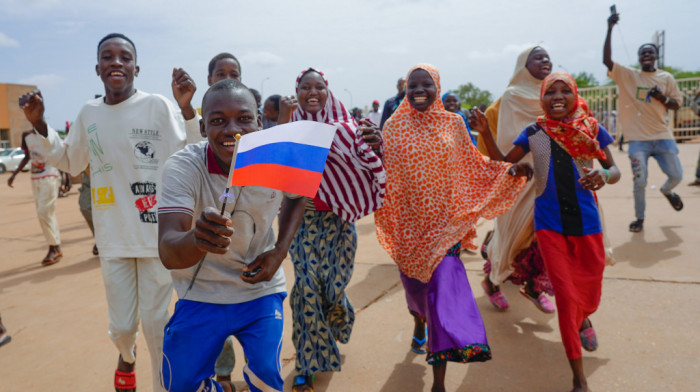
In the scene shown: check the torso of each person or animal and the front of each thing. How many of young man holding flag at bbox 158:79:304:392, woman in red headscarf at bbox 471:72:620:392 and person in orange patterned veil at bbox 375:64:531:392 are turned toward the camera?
3

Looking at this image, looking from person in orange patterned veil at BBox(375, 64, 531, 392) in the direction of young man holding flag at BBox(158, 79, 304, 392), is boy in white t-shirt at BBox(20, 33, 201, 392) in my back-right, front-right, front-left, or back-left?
front-right

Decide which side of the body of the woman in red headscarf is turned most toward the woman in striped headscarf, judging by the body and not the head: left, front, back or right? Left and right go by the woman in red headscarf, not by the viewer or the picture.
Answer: right

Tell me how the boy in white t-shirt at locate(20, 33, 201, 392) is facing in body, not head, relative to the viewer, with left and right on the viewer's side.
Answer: facing the viewer

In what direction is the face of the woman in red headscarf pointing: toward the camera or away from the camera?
toward the camera

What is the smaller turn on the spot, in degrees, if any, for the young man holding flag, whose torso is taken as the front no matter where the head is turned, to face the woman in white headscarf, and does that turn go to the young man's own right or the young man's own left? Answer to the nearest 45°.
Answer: approximately 135° to the young man's own left

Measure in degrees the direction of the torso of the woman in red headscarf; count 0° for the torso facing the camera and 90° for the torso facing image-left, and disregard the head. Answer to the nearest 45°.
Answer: approximately 0°

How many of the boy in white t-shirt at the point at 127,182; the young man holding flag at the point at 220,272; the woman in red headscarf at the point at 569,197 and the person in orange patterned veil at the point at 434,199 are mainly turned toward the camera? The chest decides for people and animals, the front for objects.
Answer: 4

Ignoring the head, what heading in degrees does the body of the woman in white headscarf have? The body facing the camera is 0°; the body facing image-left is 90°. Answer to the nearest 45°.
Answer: approximately 315°

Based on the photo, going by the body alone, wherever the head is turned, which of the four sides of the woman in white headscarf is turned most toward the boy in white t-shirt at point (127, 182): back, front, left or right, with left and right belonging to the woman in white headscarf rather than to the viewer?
right

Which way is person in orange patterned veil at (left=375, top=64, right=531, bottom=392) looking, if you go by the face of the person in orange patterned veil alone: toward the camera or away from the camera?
toward the camera

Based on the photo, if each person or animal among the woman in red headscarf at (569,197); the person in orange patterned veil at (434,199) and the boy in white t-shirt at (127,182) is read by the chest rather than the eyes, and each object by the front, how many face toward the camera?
3

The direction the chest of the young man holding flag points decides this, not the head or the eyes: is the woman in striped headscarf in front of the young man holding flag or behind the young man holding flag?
behind

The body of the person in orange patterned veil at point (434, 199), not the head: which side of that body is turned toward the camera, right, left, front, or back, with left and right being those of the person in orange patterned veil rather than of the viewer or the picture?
front

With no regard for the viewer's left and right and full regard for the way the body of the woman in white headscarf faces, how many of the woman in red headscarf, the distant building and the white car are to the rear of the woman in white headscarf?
2

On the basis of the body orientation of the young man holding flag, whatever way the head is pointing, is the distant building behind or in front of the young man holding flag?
behind
